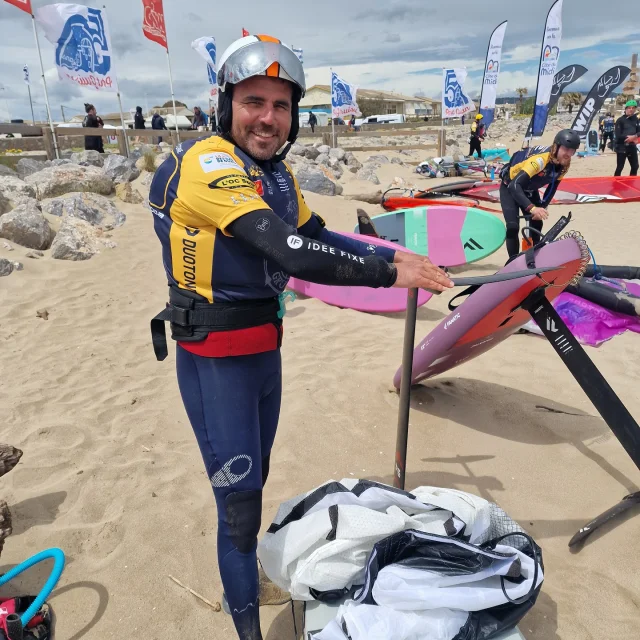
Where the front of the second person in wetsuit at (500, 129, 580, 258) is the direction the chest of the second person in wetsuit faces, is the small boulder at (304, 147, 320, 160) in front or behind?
behind

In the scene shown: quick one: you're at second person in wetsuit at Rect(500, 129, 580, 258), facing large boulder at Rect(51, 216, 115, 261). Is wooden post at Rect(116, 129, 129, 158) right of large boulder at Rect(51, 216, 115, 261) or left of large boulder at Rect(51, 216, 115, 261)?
right

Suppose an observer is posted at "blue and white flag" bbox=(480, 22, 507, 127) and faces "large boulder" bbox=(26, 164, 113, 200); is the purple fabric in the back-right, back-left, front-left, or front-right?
front-left

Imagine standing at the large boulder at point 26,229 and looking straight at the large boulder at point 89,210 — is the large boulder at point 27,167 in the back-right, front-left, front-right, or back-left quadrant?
front-left
